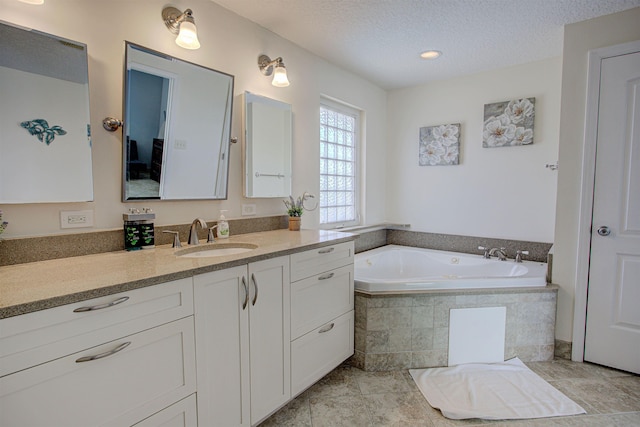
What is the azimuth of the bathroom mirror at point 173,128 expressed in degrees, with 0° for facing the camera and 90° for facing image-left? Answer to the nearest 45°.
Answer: approximately 315°

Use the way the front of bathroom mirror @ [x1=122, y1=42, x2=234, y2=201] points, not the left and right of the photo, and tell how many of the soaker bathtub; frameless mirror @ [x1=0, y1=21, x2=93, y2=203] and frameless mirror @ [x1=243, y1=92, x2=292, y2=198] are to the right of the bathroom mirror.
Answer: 1

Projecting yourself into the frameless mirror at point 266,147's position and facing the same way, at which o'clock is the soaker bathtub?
The soaker bathtub is roughly at 10 o'clock from the frameless mirror.

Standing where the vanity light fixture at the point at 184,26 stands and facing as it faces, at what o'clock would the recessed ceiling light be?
The recessed ceiling light is roughly at 10 o'clock from the vanity light fixture.

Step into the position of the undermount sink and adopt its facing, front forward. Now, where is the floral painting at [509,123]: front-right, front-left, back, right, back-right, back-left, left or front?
front-left

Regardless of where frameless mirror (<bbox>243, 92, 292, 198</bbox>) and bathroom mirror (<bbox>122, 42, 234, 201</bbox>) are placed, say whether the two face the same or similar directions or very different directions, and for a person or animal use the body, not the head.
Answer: same or similar directions

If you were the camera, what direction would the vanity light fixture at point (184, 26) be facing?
facing the viewer and to the right of the viewer

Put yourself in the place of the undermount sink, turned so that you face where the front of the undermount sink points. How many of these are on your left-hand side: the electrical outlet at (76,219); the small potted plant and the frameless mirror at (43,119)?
1

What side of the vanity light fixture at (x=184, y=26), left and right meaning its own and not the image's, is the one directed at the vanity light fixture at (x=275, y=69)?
left

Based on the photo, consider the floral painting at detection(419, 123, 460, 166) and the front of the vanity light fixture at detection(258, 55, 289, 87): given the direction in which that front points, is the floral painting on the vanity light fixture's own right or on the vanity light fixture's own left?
on the vanity light fixture's own left
